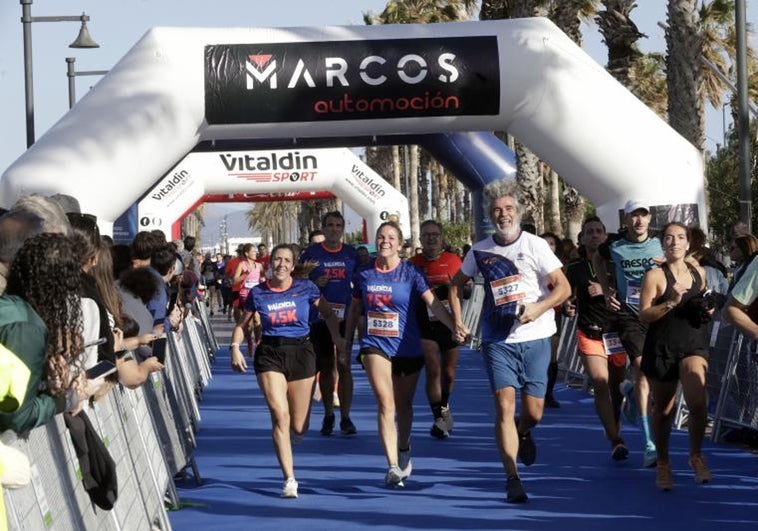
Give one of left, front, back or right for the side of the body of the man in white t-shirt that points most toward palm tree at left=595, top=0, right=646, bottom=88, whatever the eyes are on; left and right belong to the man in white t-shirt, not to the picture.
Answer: back

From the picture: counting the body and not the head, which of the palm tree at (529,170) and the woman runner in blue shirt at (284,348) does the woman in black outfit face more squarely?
the woman runner in blue shirt

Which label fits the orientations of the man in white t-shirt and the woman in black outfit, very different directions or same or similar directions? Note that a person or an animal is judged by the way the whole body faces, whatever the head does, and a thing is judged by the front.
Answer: same or similar directions

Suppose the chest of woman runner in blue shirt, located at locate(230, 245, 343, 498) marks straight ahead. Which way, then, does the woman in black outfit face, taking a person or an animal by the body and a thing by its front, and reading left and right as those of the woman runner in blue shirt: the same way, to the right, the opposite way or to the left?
the same way

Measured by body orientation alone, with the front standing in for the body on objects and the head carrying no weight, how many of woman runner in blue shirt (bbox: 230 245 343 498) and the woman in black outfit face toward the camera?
2

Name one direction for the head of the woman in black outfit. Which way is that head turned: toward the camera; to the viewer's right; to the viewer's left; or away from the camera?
toward the camera

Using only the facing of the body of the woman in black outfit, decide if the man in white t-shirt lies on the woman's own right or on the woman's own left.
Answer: on the woman's own right

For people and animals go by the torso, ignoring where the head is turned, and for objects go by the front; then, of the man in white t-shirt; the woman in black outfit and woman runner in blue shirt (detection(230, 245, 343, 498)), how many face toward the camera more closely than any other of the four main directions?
3

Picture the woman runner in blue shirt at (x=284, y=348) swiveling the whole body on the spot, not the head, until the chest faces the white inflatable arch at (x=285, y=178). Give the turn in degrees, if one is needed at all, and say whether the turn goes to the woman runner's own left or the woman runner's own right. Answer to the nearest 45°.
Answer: approximately 180°

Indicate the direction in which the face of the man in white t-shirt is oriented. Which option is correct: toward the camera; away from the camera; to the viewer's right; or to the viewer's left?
toward the camera

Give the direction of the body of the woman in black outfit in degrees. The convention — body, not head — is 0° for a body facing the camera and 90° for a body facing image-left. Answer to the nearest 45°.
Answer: approximately 0°

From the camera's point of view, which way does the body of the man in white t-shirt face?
toward the camera

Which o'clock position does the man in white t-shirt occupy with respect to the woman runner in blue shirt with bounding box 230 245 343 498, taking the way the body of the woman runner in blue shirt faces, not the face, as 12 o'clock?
The man in white t-shirt is roughly at 10 o'clock from the woman runner in blue shirt.

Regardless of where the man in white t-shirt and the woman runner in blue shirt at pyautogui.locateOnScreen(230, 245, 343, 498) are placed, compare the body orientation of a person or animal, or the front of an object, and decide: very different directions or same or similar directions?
same or similar directions

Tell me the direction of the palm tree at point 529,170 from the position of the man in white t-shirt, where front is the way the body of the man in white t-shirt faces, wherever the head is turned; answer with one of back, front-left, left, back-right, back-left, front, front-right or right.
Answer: back

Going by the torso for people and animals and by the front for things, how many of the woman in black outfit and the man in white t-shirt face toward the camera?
2

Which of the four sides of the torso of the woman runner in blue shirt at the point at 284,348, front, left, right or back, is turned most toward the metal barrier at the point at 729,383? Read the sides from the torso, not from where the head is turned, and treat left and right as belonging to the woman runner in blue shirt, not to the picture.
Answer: left
